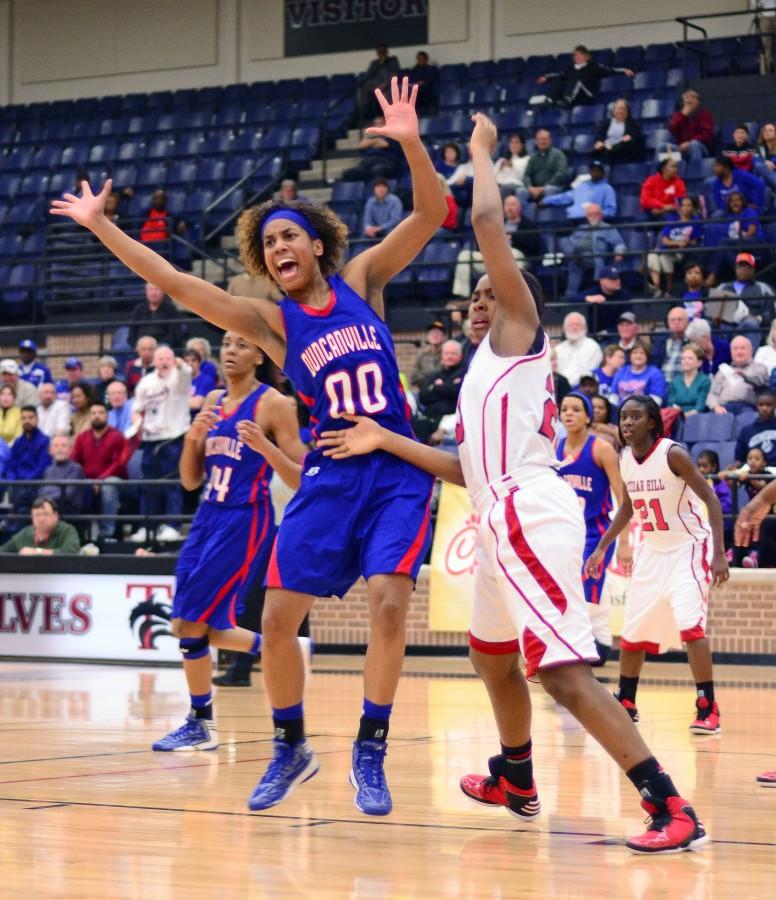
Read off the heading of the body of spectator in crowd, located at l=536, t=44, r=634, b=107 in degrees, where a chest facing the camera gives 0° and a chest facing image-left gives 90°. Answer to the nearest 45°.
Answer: approximately 0°

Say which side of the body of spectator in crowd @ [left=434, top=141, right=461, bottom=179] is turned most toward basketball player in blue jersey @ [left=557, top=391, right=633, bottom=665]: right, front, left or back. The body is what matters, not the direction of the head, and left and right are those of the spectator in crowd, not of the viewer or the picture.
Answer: front

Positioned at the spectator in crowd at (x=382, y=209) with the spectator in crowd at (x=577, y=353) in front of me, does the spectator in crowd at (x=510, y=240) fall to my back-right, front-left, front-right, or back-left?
front-left

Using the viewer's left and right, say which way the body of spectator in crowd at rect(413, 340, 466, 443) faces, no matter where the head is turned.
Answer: facing the viewer and to the left of the viewer

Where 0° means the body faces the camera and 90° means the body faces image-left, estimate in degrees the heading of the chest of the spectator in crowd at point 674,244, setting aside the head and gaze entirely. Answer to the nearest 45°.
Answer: approximately 45°

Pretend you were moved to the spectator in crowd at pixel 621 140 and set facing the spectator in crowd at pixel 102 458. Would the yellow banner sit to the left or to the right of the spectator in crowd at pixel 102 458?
left

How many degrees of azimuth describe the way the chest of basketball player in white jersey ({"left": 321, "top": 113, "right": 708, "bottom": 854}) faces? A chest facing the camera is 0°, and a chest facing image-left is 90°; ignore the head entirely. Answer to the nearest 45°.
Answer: approximately 90°

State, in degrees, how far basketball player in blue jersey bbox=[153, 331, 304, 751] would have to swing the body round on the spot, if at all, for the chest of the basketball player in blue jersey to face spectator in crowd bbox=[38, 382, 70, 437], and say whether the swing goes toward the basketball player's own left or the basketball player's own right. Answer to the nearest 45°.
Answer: approximately 135° to the basketball player's own right

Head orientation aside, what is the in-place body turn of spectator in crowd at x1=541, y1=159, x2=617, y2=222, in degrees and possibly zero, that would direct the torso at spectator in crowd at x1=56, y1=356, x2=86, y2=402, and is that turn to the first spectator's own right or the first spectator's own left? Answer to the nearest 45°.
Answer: approximately 45° to the first spectator's own right

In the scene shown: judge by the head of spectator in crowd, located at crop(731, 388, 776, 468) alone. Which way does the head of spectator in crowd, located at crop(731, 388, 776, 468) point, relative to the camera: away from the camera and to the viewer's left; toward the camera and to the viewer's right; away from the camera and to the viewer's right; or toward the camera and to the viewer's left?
toward the camera and to the viewer's left

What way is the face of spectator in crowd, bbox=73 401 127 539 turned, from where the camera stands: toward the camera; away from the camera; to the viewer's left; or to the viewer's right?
toward the camera

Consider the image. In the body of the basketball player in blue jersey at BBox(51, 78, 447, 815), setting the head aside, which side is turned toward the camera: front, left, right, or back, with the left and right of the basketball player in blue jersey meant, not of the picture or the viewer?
front

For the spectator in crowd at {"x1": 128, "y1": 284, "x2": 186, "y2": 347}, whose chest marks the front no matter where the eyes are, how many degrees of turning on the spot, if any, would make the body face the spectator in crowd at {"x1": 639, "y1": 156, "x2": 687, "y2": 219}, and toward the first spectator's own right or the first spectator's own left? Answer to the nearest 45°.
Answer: approximately 90° to the first spectator's own left

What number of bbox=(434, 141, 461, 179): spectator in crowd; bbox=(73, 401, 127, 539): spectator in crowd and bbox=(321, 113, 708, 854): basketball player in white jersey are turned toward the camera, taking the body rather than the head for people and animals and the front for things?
2

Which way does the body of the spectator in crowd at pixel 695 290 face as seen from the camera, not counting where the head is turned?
toward the camera

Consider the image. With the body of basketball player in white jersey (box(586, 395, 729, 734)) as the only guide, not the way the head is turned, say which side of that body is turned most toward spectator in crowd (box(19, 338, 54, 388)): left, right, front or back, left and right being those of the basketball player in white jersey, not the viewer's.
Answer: right

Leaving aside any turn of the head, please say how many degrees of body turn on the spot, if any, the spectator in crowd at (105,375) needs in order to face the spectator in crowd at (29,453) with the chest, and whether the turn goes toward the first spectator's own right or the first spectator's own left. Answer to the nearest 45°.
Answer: approximately 45° to the first spectator's own right

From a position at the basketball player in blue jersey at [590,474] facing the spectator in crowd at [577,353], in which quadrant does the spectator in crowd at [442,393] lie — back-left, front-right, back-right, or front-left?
front-left
